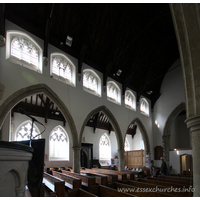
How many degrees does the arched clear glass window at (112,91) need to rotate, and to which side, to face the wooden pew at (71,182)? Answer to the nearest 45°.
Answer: approximately 45° to its right

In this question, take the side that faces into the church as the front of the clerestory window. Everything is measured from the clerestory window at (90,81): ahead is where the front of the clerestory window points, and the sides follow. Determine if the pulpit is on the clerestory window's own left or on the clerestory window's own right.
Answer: on the clerestory window's own right

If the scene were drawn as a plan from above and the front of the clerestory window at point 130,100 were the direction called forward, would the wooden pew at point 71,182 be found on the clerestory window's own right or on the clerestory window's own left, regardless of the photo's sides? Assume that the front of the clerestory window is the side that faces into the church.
on the clerestory window's own right

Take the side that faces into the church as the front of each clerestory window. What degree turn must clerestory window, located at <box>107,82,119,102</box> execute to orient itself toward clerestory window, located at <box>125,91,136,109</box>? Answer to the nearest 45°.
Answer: approximately 90° to its left

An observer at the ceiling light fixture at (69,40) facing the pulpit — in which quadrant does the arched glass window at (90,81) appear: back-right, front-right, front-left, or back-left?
back-left

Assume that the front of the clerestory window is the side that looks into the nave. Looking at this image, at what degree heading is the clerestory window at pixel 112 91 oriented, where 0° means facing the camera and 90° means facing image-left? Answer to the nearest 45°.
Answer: approximately 315°

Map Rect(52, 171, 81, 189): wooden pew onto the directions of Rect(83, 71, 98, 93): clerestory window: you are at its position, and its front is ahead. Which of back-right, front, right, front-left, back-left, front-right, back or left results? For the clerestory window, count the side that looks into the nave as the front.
front-right
